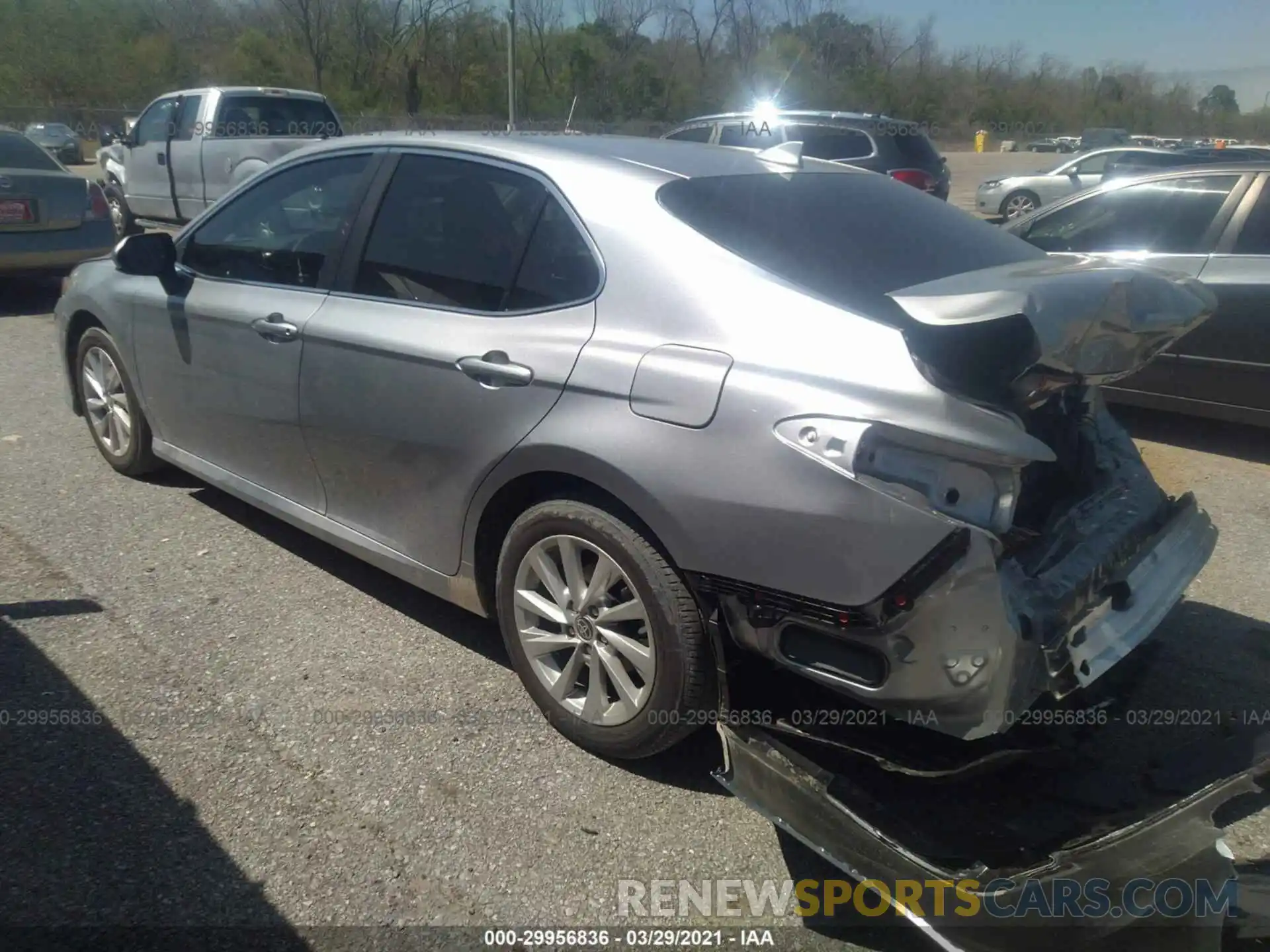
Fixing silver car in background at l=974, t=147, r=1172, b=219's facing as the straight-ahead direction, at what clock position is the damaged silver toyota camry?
The damaged silver toyota camry is roughly at 9 o'clock from the silver car in background.

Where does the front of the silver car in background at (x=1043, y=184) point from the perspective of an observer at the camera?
facing to the left of the viewer

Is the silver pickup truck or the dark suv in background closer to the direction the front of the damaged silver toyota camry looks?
the silver pickup truck

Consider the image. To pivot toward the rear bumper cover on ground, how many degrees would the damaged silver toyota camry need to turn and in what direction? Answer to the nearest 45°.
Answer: approximately 180°

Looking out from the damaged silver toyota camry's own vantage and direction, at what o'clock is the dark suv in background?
The dark suv in background is roughly at 2 o'clock from the damaged silver toyota camry.

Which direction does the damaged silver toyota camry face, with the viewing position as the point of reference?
facing away from the viewer and to the left of the viewer

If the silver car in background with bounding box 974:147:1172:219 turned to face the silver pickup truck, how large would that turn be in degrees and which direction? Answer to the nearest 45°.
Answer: approximately 45° to its left

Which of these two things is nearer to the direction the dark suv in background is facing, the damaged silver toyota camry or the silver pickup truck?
the silver pickup truck

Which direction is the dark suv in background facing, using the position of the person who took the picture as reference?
facing away from the viewer and to the left of the viewer

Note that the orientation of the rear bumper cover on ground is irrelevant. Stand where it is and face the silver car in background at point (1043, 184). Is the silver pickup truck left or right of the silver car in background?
left

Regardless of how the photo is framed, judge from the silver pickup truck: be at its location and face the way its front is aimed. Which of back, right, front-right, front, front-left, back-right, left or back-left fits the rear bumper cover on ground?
back-left

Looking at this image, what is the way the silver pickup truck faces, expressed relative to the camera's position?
facing away from the viewer and to the left of the viewer
